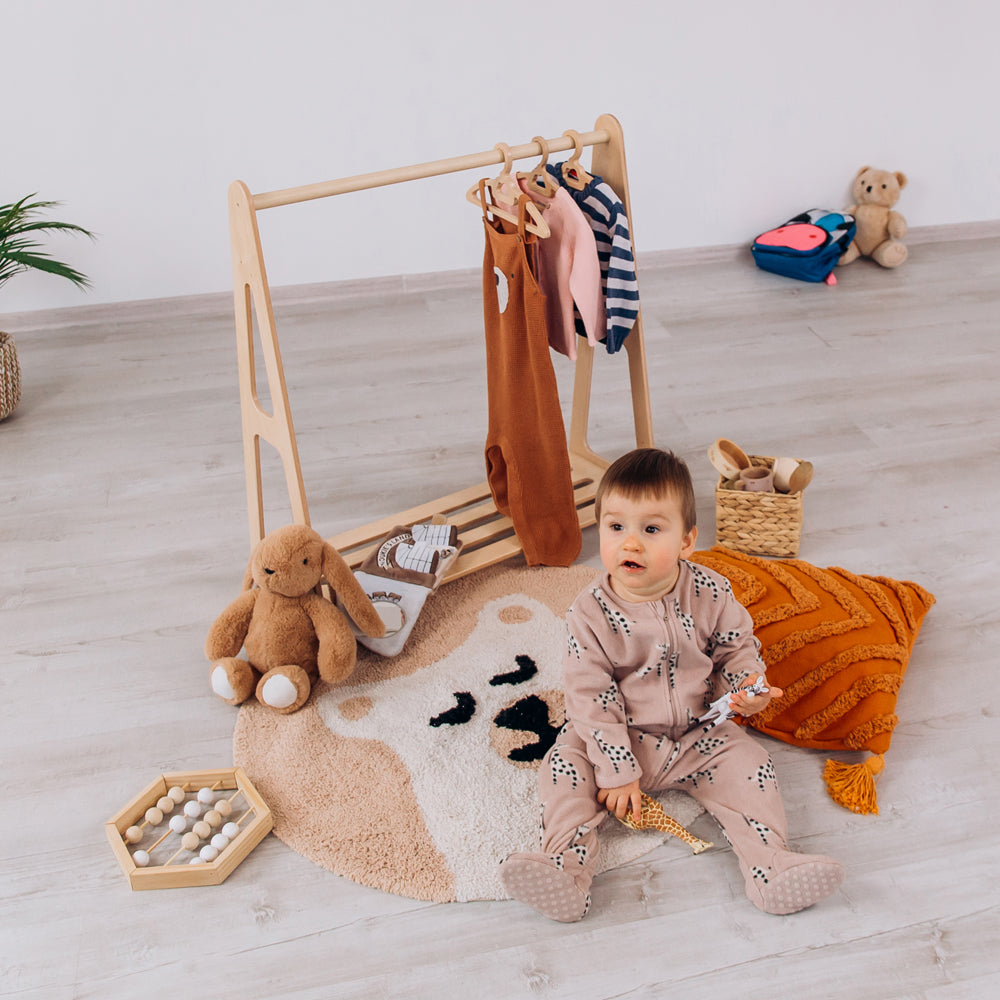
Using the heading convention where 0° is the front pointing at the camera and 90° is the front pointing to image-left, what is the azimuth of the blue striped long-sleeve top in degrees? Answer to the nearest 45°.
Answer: approximately 45°

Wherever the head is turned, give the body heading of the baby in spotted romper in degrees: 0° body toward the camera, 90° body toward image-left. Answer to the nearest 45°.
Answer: approximately 0°

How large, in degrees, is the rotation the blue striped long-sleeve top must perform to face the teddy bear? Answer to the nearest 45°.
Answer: approximately 180°

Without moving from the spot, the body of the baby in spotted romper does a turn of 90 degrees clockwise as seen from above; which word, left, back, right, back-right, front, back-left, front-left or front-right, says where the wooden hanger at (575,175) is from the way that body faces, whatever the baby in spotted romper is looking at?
right

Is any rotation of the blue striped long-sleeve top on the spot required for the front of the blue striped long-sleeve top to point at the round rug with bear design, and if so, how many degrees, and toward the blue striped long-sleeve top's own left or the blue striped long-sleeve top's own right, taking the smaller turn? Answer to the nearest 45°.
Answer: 0° — it already faces it

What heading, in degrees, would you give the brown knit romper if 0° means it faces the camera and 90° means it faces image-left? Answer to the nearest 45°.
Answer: approximately 45°
